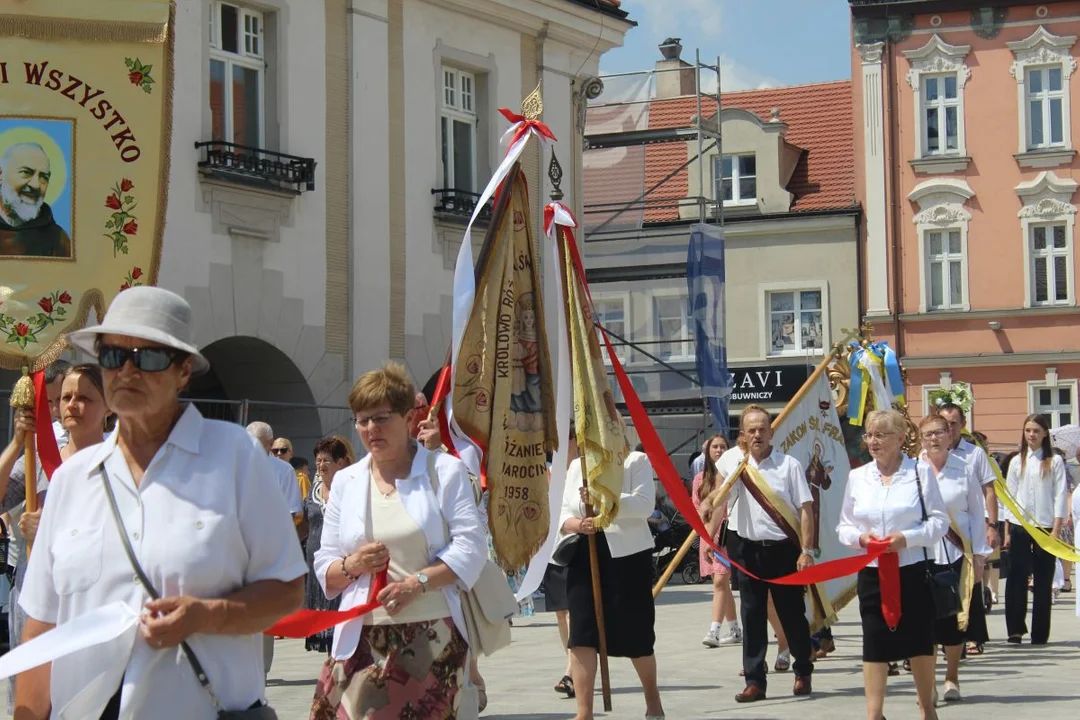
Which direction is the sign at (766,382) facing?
toward the camera

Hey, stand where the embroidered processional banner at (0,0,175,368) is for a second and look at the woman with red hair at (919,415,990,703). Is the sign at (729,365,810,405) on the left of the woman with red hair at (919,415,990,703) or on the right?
left

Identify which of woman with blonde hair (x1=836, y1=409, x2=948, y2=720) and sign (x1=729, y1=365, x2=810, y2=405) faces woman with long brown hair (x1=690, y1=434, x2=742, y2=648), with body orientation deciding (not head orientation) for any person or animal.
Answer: the sign

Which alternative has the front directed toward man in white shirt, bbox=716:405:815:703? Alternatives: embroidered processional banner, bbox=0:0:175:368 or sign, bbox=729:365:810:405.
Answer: the sign

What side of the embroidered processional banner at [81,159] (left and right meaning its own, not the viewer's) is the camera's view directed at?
front

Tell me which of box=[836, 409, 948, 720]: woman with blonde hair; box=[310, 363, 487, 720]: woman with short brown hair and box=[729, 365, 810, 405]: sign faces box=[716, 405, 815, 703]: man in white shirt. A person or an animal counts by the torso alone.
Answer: the sign

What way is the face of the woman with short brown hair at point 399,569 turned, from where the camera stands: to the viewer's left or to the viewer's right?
to the viewer's left

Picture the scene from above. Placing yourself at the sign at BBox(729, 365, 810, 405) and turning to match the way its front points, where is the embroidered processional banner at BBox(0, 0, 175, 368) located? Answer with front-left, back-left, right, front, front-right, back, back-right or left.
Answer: front

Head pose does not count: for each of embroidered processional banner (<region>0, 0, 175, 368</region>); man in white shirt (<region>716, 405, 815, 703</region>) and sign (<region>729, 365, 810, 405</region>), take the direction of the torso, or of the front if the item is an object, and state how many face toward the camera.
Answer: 3

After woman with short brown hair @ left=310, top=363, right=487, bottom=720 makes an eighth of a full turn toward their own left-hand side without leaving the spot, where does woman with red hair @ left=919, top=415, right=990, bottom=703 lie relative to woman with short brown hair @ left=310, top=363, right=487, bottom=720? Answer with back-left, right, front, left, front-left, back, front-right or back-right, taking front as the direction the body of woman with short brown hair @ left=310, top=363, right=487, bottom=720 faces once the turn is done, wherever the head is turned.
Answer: back-left

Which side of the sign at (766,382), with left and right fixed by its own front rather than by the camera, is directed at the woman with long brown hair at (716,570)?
front

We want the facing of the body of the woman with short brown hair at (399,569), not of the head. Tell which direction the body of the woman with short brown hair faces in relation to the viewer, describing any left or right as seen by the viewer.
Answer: facing the viewer and to the left of the viewer
